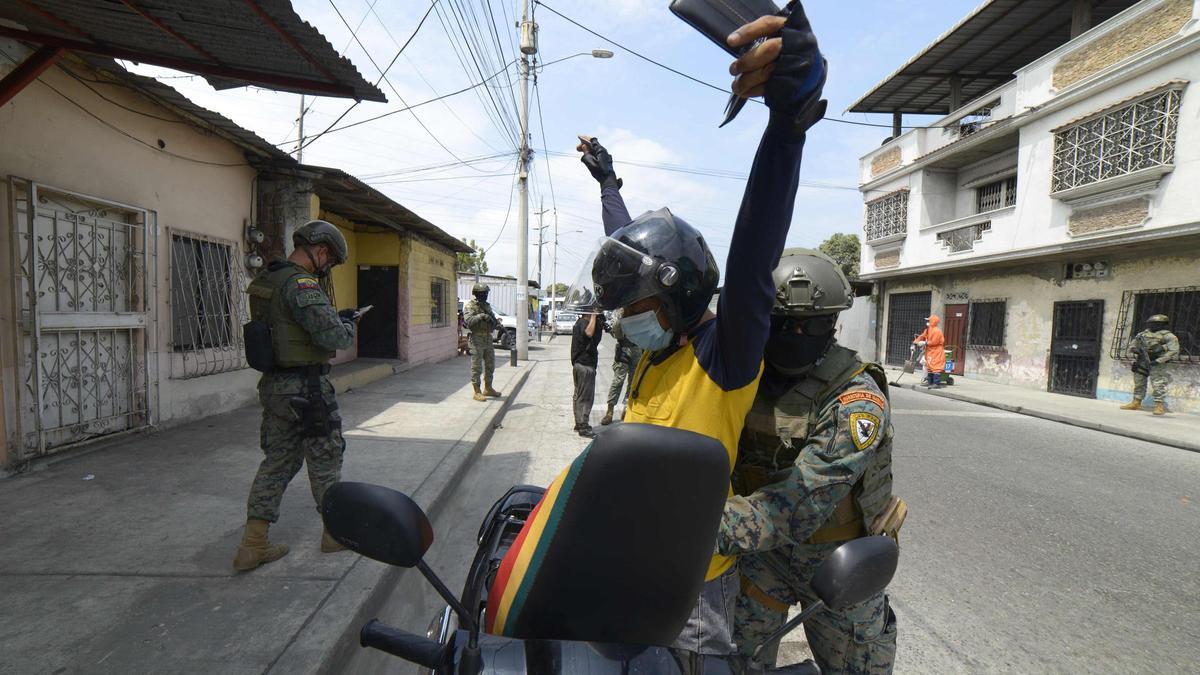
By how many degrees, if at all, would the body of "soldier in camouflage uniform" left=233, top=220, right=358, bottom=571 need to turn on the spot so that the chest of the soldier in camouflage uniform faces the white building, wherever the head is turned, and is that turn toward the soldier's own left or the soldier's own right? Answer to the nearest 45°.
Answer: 0° — they already face it

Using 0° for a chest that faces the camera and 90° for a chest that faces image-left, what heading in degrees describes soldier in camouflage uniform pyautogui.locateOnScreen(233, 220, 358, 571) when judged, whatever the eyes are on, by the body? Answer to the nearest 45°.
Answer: approximately 270°

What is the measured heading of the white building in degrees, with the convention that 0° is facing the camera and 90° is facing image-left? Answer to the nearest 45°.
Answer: approximately 45°

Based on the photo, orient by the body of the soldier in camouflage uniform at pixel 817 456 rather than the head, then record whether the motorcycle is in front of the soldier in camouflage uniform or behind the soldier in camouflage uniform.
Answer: in front

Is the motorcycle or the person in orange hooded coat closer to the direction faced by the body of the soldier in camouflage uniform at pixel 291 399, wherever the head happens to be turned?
the person in orange hooded coat

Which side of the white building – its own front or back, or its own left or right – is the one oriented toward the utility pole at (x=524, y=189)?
front

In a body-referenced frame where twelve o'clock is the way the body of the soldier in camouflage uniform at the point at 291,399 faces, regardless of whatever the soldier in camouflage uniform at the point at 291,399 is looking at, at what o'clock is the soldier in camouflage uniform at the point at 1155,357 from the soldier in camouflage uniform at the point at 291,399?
the soldier in camouflage uniform at the point at 1155,357 is roughly at 12 o'clock from the soldier in camouflage uniform at the point at 291,399.

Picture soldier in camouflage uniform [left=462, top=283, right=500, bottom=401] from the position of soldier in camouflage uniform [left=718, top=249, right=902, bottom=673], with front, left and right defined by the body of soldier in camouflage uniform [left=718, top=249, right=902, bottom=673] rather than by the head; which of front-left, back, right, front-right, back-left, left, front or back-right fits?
right

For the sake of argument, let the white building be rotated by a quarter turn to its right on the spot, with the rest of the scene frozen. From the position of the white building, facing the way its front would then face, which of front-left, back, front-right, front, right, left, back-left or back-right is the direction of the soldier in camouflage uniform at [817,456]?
back-left

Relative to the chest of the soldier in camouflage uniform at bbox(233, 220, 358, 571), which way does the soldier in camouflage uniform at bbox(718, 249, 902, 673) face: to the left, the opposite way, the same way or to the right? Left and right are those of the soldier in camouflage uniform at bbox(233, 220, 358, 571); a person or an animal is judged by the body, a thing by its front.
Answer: the opposite way

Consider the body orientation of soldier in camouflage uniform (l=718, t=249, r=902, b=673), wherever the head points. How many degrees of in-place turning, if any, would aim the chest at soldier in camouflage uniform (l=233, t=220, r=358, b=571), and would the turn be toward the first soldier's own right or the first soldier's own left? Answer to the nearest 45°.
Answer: approximately 45° to the first soldier's own right

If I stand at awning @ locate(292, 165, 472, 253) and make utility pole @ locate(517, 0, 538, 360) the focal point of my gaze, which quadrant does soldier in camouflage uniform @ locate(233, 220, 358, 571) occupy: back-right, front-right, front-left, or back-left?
back-right

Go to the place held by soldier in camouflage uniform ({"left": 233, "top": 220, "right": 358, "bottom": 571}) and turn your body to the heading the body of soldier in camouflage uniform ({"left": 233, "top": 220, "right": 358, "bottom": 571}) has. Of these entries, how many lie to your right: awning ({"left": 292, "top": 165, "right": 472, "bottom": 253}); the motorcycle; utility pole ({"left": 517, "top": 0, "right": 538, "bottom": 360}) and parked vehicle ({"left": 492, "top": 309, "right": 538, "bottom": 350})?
1

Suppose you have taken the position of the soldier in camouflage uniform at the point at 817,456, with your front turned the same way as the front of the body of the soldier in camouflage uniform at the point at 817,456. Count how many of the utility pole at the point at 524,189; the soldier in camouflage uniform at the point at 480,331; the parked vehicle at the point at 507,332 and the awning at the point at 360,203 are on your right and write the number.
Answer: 4

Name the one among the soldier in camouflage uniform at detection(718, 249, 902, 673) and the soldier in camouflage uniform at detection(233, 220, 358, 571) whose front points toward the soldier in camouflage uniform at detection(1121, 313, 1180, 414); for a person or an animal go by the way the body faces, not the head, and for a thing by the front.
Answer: the soldier in camouflage uniform at detection(233, 220, 358, 571)
